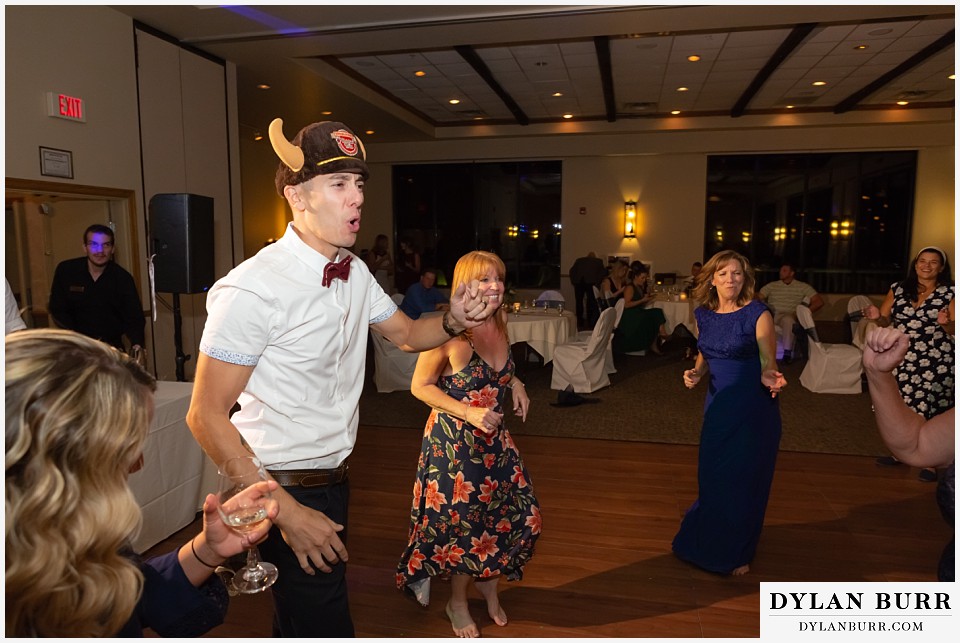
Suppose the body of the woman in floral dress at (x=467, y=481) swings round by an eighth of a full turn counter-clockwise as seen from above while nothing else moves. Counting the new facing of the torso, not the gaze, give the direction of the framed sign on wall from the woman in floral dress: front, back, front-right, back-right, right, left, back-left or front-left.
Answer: back-left

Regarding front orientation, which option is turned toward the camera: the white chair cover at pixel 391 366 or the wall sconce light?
the wall sconce light

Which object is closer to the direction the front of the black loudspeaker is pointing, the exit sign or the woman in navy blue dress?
the woman in navy blue dress

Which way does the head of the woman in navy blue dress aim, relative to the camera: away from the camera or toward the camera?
toward the camera

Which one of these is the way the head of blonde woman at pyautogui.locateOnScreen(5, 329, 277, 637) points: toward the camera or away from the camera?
away from the camera

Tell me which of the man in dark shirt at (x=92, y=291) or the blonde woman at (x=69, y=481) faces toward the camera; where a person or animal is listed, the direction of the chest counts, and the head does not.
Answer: the man in dark shirt

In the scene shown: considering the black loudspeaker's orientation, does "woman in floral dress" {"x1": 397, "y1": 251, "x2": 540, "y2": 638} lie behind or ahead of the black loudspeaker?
ahead

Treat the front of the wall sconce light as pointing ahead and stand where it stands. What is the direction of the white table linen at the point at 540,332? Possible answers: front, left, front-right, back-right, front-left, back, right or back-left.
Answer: front

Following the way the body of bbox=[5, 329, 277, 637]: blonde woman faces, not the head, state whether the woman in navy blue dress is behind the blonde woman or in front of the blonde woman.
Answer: in front

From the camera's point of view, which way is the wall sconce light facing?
toward the camera

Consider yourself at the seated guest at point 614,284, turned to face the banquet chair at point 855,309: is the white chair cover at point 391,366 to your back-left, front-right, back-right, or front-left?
back-right

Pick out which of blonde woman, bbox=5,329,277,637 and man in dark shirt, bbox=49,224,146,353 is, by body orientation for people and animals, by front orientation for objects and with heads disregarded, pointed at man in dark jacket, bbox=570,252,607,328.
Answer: the blonde woman

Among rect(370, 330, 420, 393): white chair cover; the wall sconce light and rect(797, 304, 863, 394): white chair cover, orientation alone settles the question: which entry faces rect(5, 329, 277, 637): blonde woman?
the wall sconce light

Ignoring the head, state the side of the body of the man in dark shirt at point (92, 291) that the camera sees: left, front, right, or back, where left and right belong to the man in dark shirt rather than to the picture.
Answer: front

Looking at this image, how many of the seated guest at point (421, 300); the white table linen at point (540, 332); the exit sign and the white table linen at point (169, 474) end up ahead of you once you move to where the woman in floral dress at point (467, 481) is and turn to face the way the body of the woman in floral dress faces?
0

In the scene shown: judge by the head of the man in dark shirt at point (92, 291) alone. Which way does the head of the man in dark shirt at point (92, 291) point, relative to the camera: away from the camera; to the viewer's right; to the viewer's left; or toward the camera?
toward the camera

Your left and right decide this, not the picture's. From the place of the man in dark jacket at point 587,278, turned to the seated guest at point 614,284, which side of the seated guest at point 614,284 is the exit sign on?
right

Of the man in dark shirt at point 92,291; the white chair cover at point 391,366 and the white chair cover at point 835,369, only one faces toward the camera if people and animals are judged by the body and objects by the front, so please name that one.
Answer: the man in dark shirt
